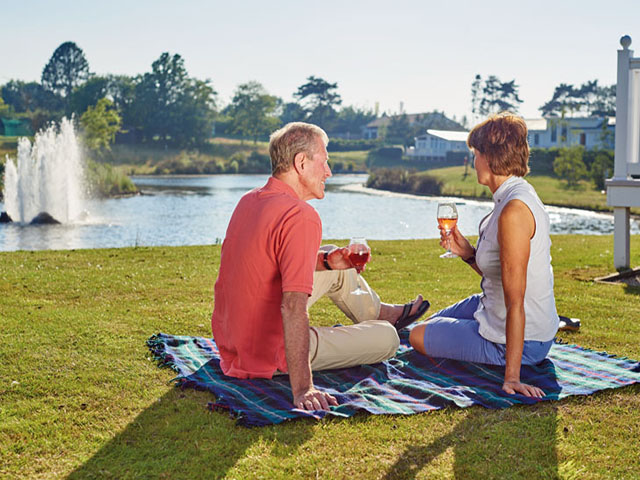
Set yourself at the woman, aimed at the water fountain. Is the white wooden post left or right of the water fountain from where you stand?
right

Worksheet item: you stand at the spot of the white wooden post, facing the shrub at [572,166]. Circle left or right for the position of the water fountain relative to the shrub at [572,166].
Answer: left

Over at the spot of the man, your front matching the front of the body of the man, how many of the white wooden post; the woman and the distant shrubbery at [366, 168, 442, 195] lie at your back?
0

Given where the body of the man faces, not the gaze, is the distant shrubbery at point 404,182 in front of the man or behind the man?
in front

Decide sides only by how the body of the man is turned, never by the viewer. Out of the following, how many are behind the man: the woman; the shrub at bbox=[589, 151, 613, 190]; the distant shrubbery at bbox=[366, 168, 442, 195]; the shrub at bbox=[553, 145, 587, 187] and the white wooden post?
0

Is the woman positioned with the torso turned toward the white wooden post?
no

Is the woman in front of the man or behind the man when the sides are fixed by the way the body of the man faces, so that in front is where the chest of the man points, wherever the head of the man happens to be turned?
in front

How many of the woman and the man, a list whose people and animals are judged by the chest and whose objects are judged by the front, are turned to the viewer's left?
1

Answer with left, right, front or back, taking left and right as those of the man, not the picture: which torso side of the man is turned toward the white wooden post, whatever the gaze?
front

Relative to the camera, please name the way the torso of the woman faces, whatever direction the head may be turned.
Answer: to the viewer's left

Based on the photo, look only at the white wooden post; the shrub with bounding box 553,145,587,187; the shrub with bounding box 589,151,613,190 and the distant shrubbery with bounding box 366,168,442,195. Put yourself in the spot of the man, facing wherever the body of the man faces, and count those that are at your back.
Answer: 0

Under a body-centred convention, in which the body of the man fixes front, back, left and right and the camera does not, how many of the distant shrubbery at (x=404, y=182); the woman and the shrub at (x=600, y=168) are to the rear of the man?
0

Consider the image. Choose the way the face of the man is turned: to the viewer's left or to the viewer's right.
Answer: to the viewer's right

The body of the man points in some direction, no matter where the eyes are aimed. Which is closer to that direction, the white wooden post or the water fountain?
the white wooden post

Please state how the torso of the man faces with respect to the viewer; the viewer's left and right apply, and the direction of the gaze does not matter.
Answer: facing away from the viewer and to the right of the viewer

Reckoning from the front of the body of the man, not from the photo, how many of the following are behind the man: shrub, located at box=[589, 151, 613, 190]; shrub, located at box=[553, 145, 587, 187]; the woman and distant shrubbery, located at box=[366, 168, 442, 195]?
0

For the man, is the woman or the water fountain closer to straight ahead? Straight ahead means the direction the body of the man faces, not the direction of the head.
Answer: the woman
